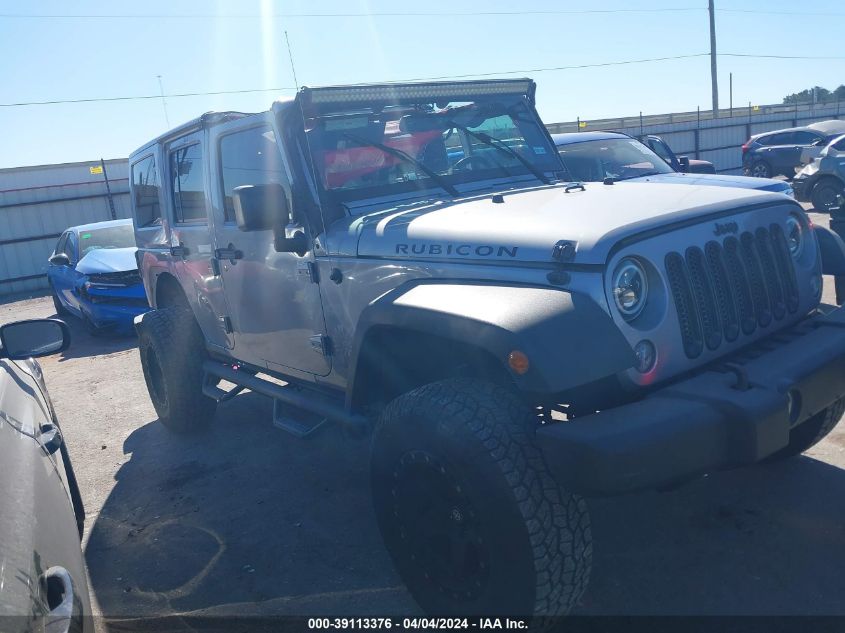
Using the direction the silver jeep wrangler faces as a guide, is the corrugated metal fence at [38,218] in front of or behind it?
behind

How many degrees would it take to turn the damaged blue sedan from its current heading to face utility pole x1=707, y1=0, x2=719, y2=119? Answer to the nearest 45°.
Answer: approximately 90° to its left

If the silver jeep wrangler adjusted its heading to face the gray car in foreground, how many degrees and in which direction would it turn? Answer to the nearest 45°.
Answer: approximately 90° to its right

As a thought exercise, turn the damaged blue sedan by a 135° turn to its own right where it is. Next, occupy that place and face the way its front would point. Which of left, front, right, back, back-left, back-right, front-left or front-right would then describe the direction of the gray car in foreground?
left

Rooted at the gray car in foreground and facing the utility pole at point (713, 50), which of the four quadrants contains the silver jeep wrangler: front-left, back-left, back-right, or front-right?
front-right

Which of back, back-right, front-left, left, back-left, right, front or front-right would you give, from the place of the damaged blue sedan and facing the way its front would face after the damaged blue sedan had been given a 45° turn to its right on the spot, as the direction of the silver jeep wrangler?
front

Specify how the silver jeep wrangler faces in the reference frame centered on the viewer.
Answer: facing the viewer and to the right of the viewer

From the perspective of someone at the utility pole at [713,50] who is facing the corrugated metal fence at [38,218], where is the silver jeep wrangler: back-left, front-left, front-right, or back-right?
front-left

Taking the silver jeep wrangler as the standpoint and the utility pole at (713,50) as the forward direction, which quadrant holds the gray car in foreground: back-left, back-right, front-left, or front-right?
back-left
